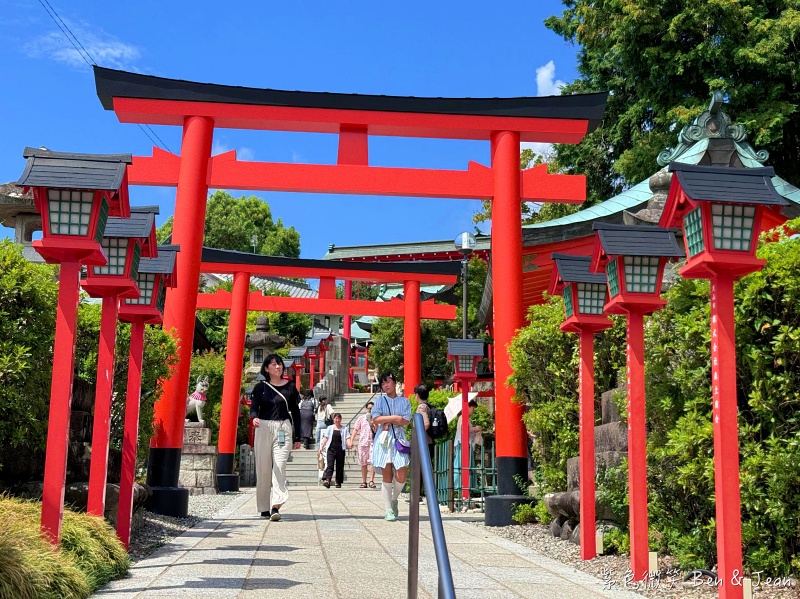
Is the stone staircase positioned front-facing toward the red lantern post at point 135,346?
yes

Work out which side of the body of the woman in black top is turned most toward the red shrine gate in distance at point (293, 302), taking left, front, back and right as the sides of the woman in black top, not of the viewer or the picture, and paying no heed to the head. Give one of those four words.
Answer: back

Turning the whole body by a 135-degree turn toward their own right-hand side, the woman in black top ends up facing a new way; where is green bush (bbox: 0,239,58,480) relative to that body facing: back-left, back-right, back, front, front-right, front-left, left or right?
left

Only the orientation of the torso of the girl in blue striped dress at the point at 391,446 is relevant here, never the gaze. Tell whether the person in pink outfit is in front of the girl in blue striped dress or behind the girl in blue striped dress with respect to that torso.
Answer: behind

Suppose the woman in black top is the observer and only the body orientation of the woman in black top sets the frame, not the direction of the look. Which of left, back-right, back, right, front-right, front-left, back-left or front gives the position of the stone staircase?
back

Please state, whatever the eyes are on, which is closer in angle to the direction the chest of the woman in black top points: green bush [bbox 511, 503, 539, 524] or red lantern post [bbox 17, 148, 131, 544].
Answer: the red lantern post

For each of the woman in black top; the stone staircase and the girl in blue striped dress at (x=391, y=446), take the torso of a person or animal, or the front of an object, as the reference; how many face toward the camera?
3

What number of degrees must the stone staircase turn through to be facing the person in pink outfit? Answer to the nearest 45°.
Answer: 0° — it already faces them

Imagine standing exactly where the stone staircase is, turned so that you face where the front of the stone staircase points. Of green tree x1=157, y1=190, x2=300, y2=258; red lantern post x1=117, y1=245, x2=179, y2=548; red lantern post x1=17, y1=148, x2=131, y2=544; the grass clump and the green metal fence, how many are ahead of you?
4

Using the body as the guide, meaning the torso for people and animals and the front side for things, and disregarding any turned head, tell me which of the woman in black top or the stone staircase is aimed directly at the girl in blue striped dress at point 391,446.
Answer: the stone staircase

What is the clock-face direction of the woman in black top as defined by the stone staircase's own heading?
The woman in black top is roughly at 12 o'clock from the stone staircase.

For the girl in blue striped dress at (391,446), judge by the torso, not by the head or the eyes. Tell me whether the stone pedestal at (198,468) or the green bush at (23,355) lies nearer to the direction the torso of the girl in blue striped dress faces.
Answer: the green bush

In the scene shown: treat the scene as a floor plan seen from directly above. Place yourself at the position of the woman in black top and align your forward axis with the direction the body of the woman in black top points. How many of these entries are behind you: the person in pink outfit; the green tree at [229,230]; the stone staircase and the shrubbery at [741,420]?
3
